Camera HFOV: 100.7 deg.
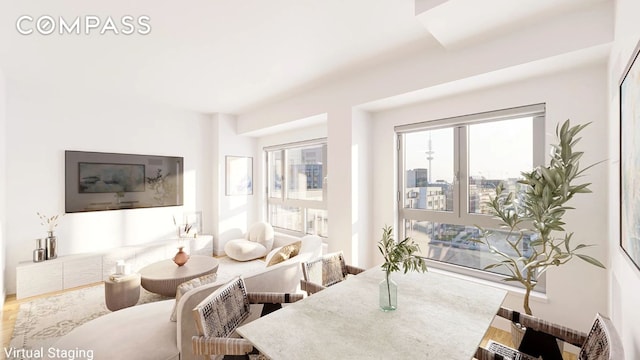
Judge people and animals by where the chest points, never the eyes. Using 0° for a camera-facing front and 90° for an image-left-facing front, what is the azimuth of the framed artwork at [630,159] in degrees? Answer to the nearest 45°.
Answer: approximately 90°

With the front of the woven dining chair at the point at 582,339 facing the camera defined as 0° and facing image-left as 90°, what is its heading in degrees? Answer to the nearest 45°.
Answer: approximately 90°

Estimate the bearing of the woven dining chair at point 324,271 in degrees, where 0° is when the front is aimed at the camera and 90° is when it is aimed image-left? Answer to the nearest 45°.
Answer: approximately 315°

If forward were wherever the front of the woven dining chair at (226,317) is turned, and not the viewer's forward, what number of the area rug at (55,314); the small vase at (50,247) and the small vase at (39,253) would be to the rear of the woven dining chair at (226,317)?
3

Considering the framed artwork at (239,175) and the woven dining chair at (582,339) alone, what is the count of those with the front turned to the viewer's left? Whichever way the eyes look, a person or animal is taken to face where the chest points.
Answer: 1

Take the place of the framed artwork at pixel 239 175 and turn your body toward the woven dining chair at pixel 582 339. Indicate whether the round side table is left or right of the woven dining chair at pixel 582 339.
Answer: right

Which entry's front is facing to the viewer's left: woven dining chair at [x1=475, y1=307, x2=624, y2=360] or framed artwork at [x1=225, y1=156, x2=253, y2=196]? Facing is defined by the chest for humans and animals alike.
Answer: the woven dining chair

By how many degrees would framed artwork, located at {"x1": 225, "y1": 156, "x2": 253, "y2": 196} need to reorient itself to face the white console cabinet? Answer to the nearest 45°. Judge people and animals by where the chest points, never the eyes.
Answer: approximately 90° to its right
